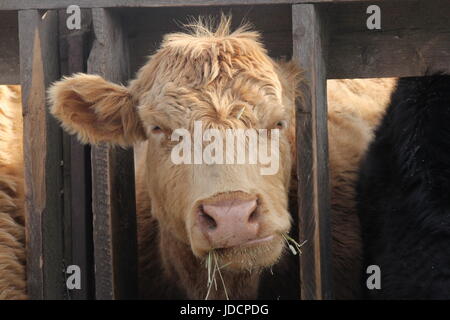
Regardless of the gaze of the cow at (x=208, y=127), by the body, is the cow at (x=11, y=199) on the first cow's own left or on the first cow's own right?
on the first cow's own right

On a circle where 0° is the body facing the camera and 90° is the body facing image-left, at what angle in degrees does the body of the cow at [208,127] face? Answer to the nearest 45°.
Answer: approximately 0°
